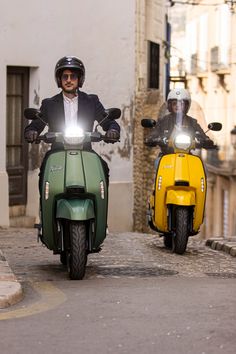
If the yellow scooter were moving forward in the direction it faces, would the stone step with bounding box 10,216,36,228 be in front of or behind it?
behind

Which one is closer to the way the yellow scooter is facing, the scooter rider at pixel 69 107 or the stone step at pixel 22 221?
the scooter rider

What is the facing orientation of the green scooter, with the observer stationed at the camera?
facing the viewer

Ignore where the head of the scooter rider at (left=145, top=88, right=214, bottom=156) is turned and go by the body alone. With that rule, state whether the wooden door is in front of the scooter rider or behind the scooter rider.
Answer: behind

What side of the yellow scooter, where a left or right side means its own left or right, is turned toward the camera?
front

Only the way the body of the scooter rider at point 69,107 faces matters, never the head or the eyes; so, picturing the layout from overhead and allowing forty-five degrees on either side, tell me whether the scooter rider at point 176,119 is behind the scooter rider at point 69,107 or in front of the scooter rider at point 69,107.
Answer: behind
